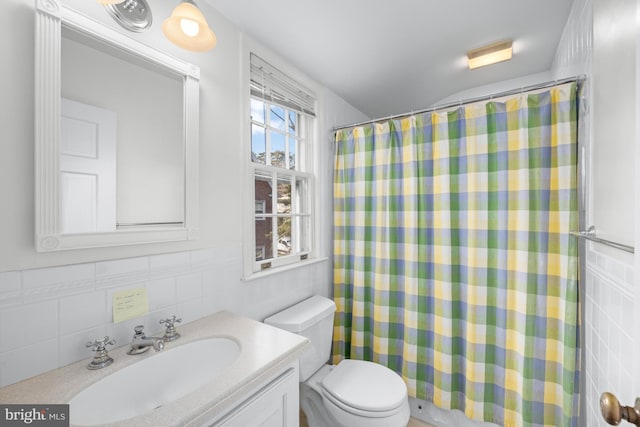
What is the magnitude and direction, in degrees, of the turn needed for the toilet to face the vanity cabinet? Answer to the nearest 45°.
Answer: approximately 45° to its right

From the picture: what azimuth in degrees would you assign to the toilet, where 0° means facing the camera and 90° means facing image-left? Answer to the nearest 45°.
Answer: approximately 315°

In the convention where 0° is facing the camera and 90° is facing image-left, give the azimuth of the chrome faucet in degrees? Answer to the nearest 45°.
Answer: approximately 315°

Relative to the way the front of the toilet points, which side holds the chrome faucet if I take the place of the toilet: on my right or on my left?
on my right
